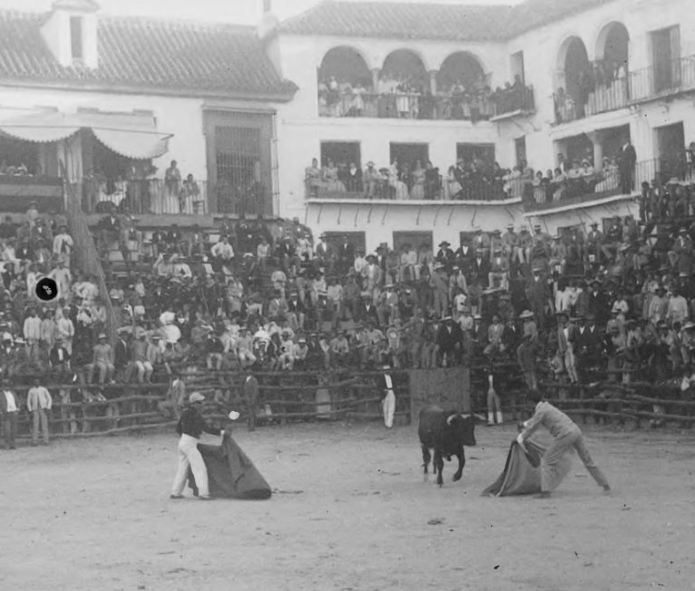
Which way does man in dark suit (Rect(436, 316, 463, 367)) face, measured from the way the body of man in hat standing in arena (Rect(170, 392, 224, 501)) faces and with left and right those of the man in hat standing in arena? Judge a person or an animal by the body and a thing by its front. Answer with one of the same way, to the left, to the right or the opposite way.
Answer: to the right

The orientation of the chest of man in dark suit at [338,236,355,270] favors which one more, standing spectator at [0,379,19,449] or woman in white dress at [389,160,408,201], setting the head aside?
the standing spectator

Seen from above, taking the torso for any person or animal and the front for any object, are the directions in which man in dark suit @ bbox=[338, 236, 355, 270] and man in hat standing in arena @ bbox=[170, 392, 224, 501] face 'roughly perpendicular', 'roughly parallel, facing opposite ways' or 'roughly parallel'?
roughly perpendicular

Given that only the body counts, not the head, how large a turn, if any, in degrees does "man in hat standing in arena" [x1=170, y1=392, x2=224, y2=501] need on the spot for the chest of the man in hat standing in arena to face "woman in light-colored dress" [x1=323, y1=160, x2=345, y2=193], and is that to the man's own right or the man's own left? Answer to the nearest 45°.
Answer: approximately 90° to the man's own left

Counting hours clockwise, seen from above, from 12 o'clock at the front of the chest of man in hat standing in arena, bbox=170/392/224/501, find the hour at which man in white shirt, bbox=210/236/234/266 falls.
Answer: The man in white shirt is roughly at 9 o'clock from the man in hat standing in arena.

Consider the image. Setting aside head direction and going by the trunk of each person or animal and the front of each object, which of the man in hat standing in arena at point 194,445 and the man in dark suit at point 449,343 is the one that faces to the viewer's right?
the man in hat standing in arena

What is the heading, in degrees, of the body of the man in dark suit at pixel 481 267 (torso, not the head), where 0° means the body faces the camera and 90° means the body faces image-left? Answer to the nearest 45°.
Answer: approximately 0°

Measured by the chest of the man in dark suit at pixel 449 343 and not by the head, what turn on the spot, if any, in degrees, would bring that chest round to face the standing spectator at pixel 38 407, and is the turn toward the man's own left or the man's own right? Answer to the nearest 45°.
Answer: approximately 45° to the man's own right

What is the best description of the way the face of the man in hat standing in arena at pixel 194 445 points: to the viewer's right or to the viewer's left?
to the viewer's right

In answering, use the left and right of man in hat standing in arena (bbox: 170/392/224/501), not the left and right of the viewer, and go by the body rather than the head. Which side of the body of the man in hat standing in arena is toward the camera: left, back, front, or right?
right

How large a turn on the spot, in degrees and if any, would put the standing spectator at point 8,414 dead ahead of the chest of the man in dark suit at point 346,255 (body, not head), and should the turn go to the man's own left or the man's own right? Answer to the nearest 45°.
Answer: approximately 45° to the man's own right
